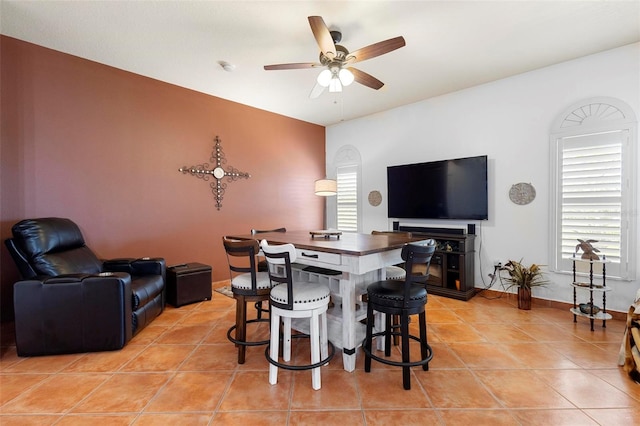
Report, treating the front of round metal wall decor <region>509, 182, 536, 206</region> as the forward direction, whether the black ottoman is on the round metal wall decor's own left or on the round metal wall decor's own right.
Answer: on the round metal wall decor's own right

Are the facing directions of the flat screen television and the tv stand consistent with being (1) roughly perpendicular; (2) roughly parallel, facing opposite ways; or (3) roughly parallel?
roughly parallel

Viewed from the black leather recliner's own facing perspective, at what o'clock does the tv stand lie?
The tv stand is roughly at 11 o'clock from the black leather recliner.

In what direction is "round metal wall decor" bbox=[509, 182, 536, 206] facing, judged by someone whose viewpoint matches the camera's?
facing the viewer

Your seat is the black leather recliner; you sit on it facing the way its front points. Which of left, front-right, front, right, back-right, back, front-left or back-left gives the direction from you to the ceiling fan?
front

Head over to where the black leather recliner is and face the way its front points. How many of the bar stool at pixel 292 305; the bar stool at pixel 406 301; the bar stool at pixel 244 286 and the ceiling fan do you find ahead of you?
4

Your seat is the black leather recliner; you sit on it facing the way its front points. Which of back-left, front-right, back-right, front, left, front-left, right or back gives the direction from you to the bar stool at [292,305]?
front

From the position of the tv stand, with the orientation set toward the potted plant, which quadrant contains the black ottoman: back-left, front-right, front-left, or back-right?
back-right

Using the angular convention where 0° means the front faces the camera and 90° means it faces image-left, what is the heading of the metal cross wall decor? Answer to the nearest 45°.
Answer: approximately 315°

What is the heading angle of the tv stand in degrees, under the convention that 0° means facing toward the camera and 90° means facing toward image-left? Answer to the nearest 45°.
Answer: approximately 45°

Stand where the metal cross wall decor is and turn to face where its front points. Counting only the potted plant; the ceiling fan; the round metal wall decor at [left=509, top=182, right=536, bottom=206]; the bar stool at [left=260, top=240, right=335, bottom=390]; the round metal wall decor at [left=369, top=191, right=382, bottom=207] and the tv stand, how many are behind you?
0

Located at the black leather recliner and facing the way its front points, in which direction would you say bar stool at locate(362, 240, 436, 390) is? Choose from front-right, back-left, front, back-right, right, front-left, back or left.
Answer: front

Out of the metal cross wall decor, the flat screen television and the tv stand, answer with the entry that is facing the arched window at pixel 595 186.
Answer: the metal cross wall decor

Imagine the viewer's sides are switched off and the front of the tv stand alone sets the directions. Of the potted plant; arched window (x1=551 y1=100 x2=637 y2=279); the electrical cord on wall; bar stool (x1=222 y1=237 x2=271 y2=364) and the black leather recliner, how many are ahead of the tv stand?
2

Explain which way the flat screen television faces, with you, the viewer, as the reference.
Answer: facing the viewer and to the left of the viewer

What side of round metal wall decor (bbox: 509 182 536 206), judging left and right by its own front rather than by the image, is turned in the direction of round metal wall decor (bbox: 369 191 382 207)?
right

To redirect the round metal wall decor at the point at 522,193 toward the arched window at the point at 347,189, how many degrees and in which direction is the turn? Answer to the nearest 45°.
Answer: approximately 90° to its right

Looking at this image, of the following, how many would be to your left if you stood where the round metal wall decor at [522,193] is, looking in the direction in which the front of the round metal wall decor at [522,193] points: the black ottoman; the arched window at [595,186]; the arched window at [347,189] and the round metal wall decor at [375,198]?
1

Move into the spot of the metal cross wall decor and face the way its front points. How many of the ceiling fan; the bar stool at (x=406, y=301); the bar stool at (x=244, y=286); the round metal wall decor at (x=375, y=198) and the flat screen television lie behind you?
0
